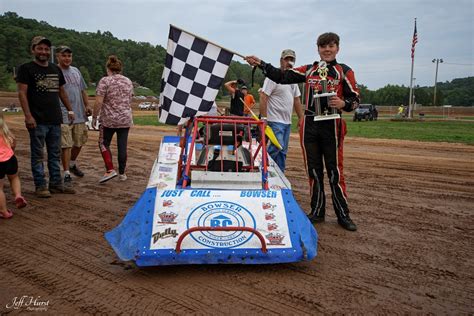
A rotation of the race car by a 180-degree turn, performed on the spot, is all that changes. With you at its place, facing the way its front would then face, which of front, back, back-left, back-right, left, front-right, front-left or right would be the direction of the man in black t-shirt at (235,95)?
front

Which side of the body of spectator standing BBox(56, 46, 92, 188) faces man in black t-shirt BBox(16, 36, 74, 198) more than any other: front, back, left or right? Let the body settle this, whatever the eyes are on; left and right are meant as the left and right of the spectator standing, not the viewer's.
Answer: right

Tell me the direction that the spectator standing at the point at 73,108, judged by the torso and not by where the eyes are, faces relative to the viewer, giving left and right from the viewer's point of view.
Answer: facing the viewer and to the right of the viewer

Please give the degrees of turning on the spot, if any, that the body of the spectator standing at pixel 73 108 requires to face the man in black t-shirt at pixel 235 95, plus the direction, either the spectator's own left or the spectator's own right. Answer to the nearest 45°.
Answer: approximately 90° to the spectator's own left

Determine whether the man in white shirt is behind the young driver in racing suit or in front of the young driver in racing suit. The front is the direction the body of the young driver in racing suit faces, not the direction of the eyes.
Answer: behind

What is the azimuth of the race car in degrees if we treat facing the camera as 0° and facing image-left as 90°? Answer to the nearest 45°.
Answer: approximately 0°

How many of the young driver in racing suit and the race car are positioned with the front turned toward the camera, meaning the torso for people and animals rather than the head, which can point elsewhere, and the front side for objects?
2
